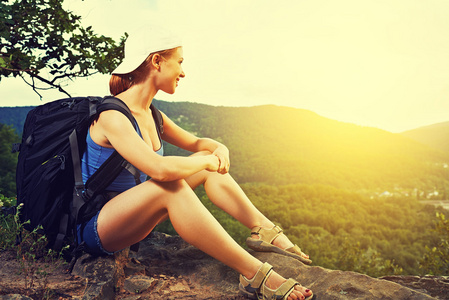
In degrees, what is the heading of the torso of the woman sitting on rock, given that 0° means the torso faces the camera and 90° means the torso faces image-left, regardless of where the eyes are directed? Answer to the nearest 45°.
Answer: approximately 315°

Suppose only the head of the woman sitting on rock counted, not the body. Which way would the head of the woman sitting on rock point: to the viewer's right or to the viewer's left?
to the viewer's right

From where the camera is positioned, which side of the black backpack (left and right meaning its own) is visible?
left
